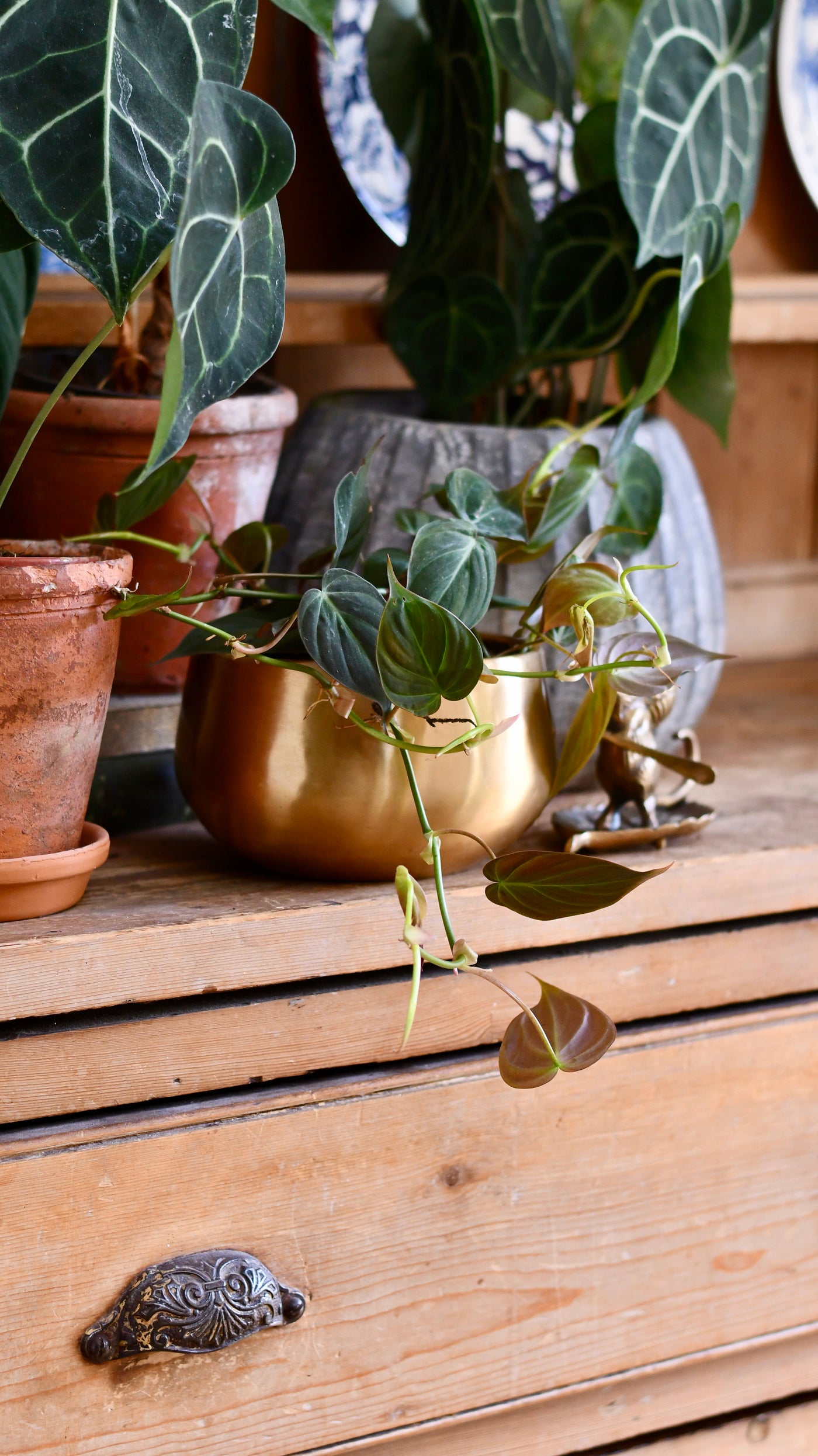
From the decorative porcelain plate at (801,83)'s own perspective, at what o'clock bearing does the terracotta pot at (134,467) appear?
The terracotta pot is roughly at 1 o'clock from the decorative porcelain plate.

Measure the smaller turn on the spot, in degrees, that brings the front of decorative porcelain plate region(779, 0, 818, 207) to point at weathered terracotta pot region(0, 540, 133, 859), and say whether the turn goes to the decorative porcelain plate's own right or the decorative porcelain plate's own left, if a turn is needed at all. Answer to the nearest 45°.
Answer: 0° — it already faces it

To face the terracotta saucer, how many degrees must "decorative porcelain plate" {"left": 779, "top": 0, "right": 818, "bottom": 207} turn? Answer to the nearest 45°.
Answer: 0° — it already faces it

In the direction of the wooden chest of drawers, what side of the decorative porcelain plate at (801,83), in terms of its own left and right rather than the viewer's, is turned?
front

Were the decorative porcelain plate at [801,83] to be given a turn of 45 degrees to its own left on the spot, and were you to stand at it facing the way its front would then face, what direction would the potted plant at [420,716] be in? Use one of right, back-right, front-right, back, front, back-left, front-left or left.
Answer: front-right

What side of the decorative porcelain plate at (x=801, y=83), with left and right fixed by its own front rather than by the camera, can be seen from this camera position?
front
